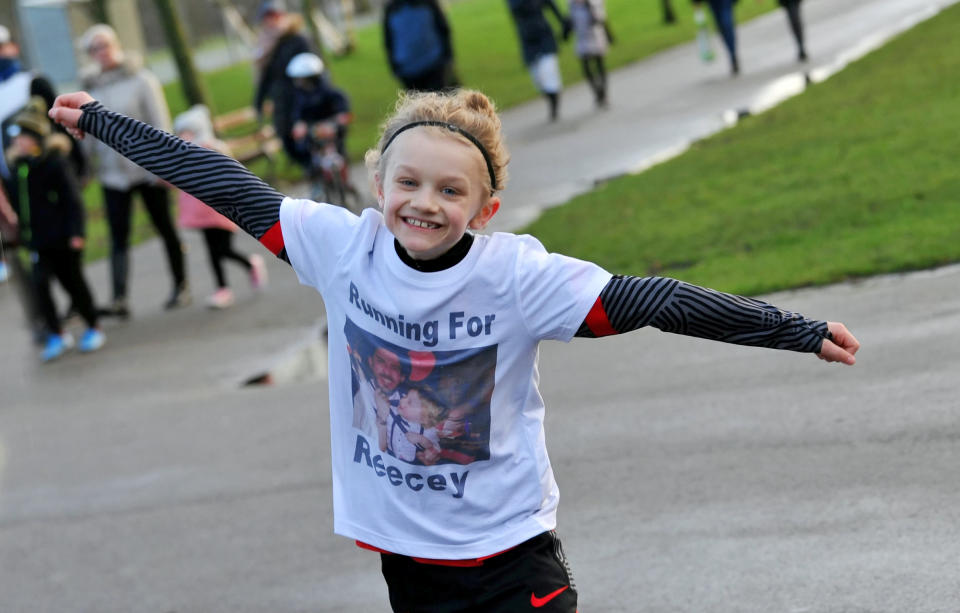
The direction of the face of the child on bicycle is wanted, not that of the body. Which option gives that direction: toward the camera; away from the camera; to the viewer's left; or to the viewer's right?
toward the camera

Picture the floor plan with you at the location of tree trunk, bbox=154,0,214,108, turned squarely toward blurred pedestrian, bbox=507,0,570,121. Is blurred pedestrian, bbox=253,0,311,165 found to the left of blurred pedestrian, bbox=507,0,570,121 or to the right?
right

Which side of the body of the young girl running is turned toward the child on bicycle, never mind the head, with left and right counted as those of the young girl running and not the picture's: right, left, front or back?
back

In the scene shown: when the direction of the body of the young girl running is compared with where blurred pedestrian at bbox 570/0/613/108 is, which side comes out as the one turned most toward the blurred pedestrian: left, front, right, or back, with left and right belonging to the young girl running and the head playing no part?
back

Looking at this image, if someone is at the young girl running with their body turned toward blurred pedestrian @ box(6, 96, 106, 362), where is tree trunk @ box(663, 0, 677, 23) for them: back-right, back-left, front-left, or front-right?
front-right

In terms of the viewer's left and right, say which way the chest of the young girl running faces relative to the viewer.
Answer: facing the viewer

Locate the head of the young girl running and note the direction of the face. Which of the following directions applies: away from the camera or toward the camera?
toward the camera
